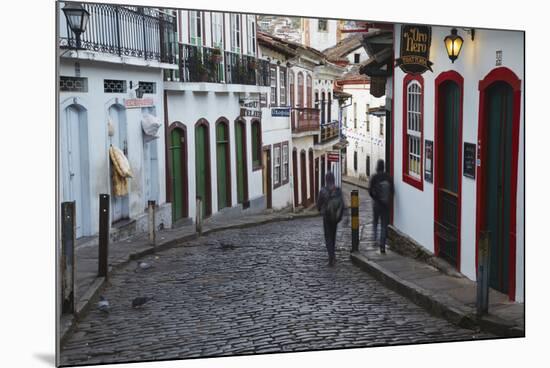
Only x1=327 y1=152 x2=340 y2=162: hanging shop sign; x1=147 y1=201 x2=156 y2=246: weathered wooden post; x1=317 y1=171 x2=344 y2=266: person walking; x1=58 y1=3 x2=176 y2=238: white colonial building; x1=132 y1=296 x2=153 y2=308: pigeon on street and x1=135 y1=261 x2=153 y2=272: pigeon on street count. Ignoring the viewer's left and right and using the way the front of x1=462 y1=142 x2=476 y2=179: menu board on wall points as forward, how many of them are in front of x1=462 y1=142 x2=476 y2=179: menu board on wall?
6

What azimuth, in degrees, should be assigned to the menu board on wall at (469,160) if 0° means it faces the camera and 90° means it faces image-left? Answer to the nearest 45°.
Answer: approximately 45°

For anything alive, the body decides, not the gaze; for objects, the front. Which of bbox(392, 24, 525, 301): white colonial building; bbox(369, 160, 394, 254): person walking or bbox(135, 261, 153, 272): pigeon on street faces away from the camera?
the person walking

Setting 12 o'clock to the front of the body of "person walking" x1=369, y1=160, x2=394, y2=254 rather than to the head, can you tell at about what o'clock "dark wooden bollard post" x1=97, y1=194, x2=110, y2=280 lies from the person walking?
The dark wooden bollard post is roughly at 8 o'clock from the person walking.

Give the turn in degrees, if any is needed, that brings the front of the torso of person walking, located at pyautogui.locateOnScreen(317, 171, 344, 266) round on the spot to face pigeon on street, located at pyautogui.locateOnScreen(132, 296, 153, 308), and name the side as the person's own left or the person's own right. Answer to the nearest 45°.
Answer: approximately 135° to the person's own left

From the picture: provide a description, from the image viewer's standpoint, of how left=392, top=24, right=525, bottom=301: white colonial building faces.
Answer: facing the viewer and to the left of the viewer

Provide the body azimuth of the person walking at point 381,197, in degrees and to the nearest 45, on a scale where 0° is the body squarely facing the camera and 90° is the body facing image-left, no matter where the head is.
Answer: approximately 180°

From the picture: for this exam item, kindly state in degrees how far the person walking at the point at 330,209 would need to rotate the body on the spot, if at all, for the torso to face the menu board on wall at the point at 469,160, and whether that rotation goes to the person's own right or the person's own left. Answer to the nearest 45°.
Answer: approximately 135° to the person's own right

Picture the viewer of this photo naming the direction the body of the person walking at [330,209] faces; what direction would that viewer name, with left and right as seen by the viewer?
facing away from the viewer
